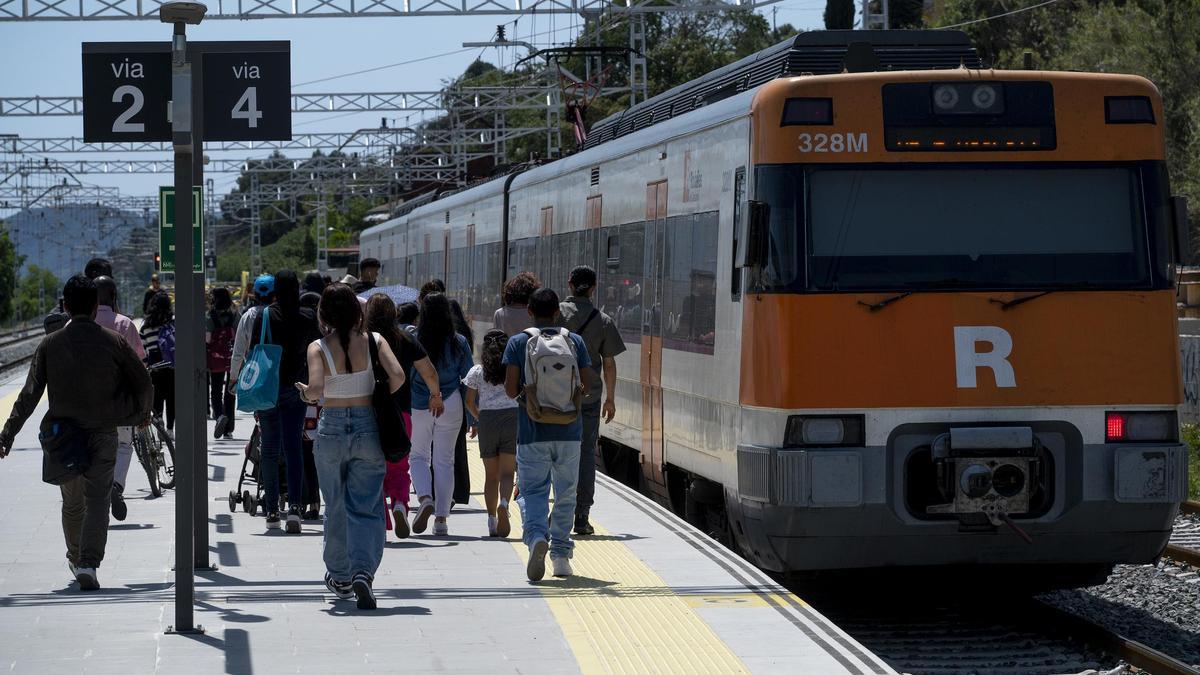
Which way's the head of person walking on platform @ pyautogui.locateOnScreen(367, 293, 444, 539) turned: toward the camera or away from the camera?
away from the camera

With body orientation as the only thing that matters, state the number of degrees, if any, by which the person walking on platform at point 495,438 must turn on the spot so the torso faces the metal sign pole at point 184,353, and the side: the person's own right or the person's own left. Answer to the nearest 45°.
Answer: approximately 135° to the person's own left

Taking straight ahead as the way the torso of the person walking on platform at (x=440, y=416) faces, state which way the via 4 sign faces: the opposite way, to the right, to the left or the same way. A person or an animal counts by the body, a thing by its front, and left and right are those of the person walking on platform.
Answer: the opposite way

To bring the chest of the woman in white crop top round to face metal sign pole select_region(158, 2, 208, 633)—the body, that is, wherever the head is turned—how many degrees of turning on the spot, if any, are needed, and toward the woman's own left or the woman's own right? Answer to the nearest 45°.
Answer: approximately 135° to the woman's own left

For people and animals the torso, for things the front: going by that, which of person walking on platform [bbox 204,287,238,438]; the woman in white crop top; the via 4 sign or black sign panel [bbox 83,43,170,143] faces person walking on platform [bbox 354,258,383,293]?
the woman in white crop top

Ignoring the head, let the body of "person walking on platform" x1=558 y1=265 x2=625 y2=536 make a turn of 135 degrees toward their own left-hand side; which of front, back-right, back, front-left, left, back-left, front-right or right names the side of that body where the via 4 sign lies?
front

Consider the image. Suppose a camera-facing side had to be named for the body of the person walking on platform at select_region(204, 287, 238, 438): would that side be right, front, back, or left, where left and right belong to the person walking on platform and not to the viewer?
back

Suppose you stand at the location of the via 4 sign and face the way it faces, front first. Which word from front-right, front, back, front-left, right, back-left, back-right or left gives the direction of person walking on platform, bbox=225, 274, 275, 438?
back

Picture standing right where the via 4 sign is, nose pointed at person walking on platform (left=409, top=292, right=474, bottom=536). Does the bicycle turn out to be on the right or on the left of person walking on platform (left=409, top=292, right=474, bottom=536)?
left

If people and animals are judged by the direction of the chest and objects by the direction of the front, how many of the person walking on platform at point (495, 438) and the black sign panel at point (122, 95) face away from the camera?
1

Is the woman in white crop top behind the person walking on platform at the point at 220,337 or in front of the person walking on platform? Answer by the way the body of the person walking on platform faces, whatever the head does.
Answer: behind

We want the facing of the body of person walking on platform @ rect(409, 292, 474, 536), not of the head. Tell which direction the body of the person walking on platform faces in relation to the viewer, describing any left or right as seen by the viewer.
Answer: facing away from the viewer

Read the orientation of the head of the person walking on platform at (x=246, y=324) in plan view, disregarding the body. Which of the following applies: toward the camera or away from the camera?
away from the camera

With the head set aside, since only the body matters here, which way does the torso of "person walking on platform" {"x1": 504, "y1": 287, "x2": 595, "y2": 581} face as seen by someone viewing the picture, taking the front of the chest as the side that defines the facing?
away from the camera

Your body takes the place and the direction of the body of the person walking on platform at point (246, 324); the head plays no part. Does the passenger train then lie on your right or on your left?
on your right
